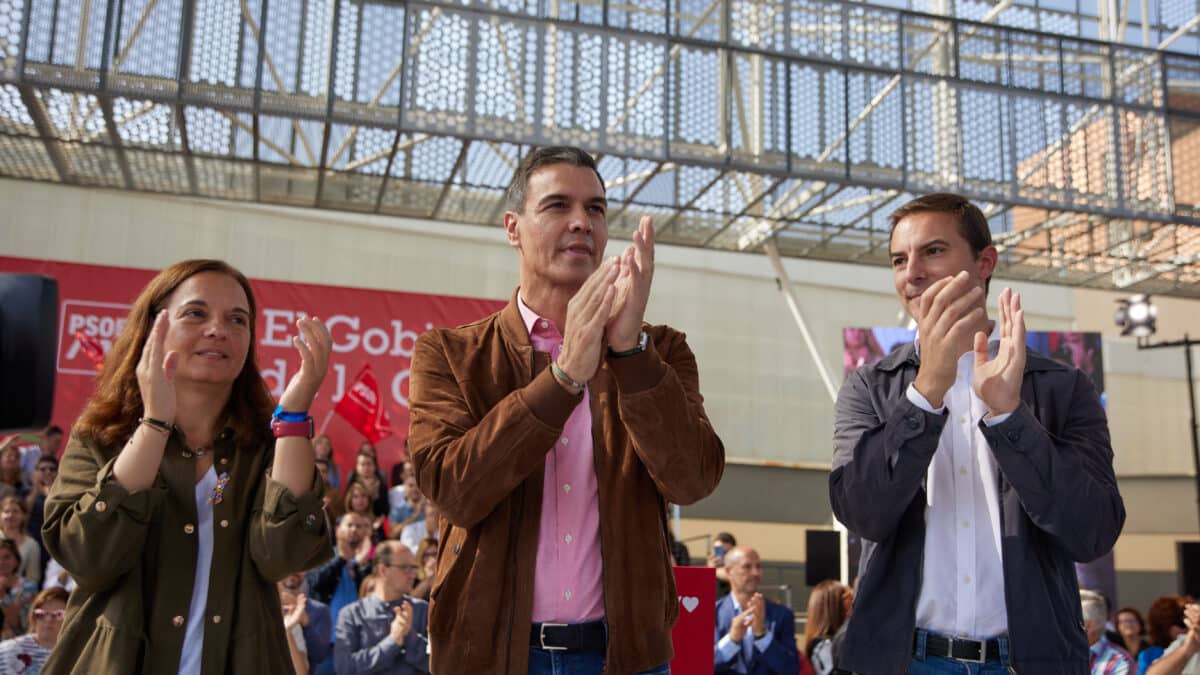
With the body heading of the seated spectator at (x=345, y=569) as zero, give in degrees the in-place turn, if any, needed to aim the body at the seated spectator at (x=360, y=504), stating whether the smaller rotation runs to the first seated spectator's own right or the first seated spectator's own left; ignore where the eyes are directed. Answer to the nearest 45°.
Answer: approximately 135° to the first seated spectator's own left

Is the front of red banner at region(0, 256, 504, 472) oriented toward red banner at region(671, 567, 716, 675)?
yes

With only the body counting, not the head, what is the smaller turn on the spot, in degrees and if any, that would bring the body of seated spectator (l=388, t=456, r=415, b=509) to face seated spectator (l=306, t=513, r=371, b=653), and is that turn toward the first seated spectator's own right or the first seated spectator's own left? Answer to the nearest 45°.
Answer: approximately 45° to the first seated spectator's own right

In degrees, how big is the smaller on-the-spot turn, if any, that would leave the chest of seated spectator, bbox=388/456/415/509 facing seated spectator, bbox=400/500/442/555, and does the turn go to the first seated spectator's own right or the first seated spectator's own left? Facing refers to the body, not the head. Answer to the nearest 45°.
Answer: approximately 45° to the first seated spectator's own right

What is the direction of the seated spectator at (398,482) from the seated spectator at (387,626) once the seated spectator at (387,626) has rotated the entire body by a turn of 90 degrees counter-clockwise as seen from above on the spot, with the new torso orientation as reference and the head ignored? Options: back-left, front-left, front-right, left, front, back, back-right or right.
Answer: front-left

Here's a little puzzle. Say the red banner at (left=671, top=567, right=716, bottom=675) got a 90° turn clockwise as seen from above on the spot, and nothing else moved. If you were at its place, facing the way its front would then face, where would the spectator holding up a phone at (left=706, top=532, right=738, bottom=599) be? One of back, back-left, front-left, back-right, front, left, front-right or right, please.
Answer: right
